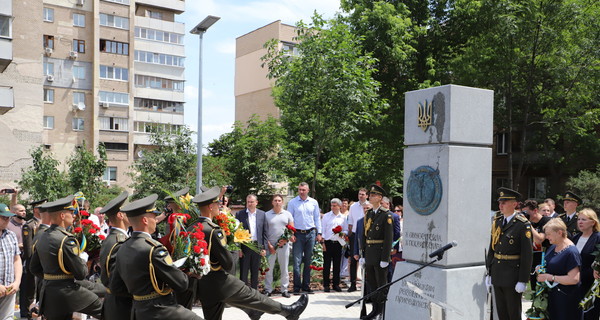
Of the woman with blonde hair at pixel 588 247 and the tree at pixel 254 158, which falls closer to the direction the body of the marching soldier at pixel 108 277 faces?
the woman with blonde hair

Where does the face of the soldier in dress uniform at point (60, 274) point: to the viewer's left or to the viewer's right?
to the viewer's right

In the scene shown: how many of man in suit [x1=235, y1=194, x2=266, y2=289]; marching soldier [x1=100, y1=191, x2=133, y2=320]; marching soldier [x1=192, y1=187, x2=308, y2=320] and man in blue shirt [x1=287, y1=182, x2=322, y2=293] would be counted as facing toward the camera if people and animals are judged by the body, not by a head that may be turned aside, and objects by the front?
2

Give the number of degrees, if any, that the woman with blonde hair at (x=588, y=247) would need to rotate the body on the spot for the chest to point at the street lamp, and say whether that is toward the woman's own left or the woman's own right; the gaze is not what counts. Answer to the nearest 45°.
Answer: approximately 45° to the woman's own right

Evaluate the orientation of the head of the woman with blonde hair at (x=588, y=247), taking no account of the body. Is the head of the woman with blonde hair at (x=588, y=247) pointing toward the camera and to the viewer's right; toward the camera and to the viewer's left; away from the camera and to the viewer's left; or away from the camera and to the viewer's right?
toward the camera and to the viewer's left

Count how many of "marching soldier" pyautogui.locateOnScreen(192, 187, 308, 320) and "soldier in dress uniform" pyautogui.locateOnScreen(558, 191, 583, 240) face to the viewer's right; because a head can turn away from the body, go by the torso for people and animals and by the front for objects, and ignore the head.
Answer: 1

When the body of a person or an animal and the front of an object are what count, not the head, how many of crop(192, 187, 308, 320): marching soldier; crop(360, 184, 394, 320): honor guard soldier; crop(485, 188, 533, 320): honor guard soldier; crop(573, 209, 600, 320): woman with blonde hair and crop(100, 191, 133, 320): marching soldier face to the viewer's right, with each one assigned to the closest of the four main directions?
2
